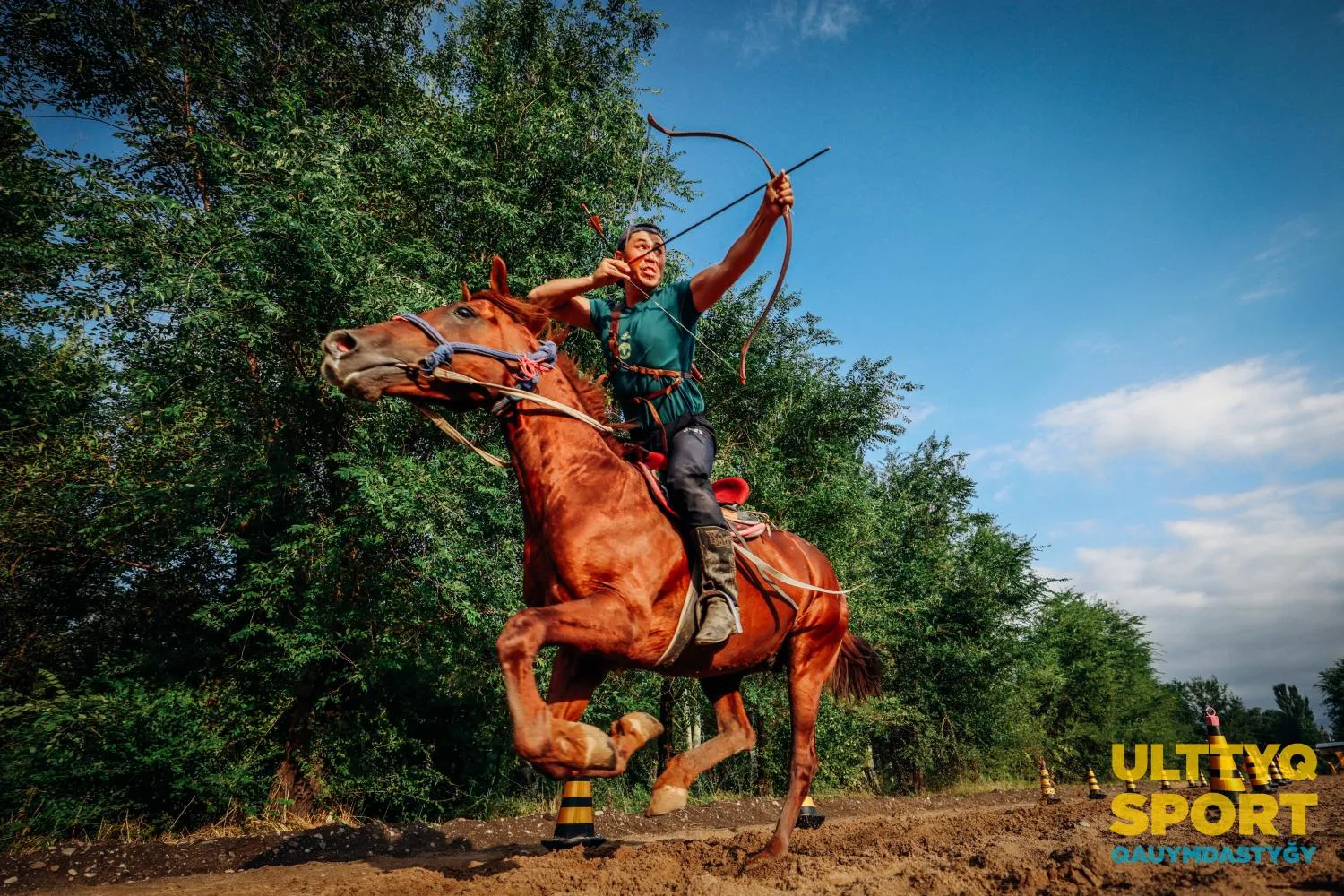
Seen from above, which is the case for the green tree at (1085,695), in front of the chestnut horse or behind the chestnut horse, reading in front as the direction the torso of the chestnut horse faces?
behind

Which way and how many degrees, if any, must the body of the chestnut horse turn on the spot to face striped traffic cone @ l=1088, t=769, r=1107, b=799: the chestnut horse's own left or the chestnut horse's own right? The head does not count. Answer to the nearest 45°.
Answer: approximately 180°

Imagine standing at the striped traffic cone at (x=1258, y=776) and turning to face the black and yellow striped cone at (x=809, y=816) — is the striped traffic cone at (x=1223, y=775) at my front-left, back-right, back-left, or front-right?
front-left

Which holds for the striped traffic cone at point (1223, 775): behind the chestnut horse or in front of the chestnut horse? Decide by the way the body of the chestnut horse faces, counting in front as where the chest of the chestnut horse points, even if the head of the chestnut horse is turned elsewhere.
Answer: behind

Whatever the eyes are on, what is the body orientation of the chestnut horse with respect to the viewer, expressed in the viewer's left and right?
facing the viewer and to the left of the viewer

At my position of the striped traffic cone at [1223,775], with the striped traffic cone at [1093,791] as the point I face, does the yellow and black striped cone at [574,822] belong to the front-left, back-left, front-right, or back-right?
back-left

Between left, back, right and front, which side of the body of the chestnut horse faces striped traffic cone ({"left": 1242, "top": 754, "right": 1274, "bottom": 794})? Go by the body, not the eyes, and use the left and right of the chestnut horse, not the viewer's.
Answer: back

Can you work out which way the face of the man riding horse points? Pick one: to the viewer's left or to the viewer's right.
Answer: to the viewer's right

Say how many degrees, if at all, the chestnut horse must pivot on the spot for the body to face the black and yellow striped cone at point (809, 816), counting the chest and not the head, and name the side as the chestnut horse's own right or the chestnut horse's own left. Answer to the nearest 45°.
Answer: approximately 180°
